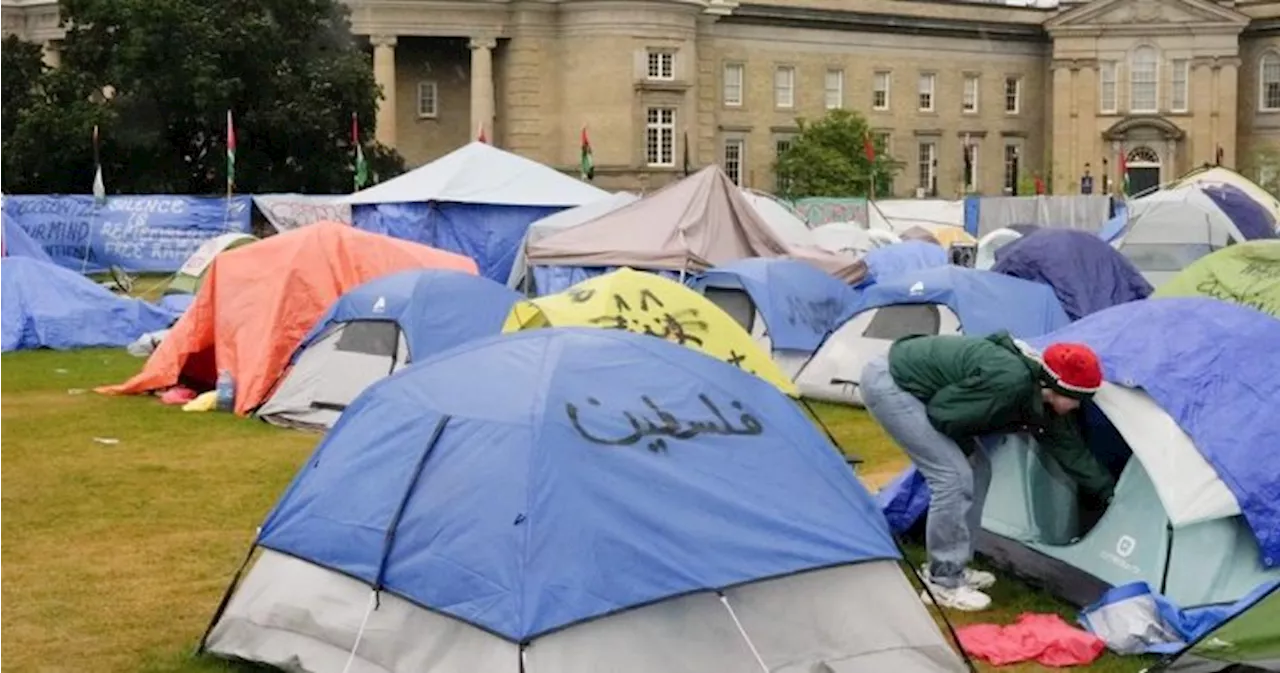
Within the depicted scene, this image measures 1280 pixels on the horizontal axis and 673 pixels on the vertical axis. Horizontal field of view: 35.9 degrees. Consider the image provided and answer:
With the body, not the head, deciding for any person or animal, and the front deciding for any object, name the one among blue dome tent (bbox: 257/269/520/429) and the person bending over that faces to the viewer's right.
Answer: the person bending over

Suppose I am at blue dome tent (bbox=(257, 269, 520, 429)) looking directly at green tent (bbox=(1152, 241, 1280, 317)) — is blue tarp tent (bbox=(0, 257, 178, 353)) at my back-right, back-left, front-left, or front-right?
back-left

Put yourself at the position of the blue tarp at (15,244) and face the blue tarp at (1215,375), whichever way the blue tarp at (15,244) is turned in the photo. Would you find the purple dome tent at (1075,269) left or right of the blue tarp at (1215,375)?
left

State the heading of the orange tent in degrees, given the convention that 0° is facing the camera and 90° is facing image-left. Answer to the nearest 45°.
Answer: approximately 45°

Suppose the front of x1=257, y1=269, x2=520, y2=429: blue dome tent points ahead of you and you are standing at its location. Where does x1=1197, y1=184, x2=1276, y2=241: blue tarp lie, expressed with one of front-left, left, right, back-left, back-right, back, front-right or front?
back

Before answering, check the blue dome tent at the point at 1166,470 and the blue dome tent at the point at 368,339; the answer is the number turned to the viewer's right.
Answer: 0

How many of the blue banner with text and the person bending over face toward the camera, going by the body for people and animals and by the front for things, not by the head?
1

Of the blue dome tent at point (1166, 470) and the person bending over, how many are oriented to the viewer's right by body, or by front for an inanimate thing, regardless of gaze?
1

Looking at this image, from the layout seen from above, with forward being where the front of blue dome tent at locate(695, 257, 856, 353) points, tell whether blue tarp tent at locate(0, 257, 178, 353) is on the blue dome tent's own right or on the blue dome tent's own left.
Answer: on the blue dome tent's own right

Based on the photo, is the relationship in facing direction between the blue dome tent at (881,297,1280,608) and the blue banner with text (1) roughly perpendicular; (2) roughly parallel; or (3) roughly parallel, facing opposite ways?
roughly perpendicular

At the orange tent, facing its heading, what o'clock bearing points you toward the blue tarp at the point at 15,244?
The blue tarp is roughly at 4 o'clock from the orange tent.

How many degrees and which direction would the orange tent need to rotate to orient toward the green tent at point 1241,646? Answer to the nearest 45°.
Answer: approximately 45° to its left

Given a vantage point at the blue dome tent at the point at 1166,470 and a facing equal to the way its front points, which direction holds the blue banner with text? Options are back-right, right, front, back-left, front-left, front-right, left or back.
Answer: right

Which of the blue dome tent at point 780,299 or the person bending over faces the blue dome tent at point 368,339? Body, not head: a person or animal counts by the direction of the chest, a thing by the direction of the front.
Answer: the blue dome tent at point 780,299

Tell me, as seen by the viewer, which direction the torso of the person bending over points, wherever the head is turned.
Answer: to the viewer's right

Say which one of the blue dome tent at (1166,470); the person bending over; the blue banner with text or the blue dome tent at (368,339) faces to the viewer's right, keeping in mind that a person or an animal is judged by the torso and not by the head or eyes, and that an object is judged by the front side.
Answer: the person bending over
